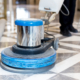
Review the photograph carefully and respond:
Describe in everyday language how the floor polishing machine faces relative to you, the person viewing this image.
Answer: facing the viewer and to the left of the viewer
